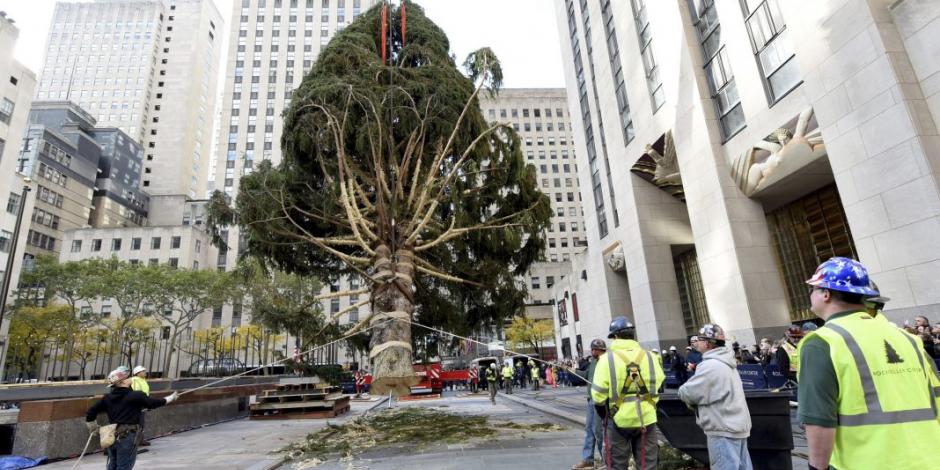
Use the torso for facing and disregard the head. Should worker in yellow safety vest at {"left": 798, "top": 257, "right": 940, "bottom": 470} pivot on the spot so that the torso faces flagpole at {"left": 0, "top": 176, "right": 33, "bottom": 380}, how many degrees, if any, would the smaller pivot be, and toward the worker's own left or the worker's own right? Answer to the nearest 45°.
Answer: approximately 45° to the worker's own left

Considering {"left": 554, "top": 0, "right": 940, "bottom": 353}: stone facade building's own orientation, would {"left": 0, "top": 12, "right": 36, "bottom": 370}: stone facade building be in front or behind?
in front

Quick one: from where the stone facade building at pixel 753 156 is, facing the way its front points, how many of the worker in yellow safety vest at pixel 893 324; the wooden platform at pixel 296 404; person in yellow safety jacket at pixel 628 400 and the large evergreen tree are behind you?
0

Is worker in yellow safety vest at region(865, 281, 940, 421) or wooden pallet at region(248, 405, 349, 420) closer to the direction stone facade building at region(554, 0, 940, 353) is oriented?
the wooden pallet

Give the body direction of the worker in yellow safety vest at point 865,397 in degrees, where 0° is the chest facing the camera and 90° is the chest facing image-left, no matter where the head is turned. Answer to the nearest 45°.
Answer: approximately 135°

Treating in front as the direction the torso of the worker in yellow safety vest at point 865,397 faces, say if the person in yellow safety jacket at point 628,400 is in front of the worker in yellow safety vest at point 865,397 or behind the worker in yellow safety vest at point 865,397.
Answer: in front

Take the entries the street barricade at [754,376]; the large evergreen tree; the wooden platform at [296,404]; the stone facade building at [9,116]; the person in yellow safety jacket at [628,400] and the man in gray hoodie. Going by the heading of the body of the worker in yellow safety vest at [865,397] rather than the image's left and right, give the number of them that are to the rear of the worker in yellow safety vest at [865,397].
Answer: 0

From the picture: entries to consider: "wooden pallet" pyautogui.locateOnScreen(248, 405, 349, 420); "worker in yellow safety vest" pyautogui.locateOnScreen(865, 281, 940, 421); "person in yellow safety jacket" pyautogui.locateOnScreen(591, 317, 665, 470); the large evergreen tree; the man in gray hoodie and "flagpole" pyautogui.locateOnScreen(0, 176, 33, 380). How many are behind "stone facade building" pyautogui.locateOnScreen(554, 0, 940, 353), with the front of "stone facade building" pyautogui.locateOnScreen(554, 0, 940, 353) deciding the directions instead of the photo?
0

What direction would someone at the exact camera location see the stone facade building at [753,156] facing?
facing the viewer and to the left of the viewer

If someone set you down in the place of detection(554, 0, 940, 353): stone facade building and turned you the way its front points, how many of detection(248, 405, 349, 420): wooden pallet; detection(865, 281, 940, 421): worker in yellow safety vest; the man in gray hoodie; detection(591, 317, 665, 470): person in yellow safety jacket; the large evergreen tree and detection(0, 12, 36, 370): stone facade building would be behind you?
0

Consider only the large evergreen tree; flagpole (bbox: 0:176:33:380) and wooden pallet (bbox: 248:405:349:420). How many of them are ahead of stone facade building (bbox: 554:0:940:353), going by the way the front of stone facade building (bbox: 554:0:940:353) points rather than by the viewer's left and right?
3

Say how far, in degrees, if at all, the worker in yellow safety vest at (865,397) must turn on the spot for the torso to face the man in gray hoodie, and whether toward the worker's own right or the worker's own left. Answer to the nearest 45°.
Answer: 0° — they already face them

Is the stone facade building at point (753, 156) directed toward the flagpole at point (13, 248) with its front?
yes

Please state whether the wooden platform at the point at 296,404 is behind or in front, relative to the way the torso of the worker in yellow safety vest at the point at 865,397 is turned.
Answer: in front

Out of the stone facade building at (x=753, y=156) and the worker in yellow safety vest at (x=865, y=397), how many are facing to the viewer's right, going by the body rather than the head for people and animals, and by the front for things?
0

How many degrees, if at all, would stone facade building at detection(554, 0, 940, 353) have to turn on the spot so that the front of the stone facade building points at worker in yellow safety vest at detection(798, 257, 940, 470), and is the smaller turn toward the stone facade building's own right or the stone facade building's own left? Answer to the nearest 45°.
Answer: approximately 45° to the stone facade building's own left
